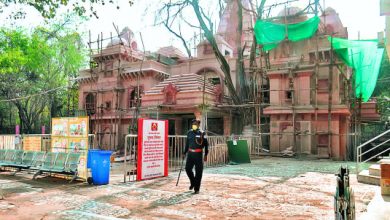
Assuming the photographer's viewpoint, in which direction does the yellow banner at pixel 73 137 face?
facing the viewer

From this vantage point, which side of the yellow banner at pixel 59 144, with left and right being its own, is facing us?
front

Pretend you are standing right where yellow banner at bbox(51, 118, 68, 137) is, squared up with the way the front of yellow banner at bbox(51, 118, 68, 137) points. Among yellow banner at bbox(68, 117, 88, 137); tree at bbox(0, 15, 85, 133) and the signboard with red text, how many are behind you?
1

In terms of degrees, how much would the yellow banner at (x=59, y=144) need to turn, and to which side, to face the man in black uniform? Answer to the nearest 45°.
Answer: approximately 45° to its left

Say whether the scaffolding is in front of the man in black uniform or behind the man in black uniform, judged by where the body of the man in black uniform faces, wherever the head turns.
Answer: behind

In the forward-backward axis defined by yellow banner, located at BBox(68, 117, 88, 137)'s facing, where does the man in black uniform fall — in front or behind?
in front

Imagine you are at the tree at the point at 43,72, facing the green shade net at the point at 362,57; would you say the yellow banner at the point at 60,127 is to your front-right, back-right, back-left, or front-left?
front-right

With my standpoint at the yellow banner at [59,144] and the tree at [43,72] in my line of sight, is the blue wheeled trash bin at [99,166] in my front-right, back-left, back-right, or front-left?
back-right

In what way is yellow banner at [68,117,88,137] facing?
toward the camera

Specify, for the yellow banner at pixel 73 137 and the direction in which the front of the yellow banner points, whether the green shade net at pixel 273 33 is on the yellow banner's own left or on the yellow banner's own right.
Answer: on the yellow banner's own left

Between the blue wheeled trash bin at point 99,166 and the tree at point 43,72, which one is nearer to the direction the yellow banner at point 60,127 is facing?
the blue wheeled trash bin

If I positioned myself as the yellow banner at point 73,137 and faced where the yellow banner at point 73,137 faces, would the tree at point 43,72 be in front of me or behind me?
behind

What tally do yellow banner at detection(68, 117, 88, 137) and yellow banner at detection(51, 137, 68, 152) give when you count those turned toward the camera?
2
